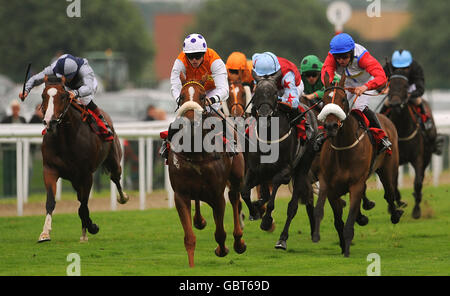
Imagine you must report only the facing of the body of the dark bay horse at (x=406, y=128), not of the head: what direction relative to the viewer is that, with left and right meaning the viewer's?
facing the viewer and to the left of the viewer

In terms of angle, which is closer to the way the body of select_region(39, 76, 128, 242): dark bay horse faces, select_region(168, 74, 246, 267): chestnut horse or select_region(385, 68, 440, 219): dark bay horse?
the chestnut horse

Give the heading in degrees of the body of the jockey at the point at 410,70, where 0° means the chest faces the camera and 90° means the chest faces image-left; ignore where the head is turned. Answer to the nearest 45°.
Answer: approximately 45°

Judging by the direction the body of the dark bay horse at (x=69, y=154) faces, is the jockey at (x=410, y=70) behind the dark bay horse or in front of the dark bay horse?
behind

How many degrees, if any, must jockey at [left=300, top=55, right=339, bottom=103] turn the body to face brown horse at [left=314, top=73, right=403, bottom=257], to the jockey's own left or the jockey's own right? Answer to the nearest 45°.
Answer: approximately 45° to the jockey's own left

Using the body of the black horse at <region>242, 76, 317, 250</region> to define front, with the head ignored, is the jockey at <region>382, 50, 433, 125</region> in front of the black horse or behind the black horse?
behind

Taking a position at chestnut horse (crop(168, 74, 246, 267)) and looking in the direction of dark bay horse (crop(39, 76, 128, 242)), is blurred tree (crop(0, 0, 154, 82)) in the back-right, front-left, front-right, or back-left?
front-right

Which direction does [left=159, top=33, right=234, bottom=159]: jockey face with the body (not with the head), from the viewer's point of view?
toward the camera
